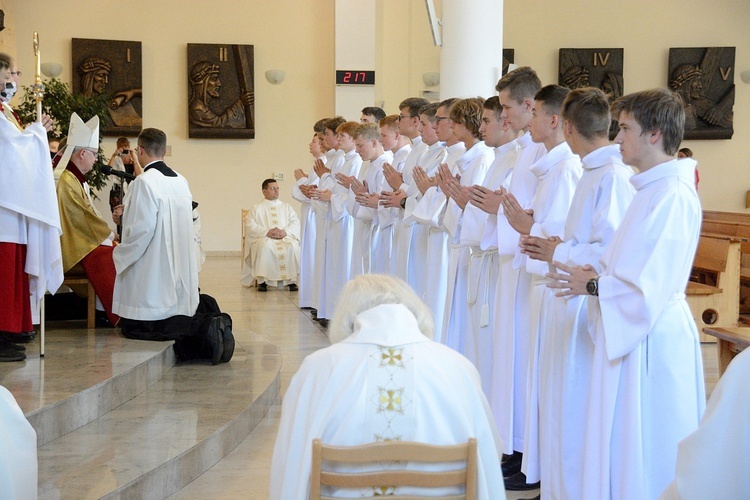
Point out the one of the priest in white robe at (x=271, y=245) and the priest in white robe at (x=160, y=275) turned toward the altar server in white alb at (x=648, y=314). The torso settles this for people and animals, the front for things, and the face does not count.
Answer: the priest in white robe at (x=271, y=245)

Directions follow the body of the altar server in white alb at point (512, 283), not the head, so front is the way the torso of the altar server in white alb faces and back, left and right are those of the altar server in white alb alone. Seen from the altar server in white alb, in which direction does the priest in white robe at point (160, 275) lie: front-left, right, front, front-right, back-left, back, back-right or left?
front-right

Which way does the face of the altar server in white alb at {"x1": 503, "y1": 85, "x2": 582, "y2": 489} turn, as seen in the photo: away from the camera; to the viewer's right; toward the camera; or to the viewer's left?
to the viewer's left

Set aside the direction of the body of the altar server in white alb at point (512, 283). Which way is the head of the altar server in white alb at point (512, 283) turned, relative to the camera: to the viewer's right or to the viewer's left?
to the viewer's left

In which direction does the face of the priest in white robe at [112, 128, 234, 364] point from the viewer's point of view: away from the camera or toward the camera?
away from the camera

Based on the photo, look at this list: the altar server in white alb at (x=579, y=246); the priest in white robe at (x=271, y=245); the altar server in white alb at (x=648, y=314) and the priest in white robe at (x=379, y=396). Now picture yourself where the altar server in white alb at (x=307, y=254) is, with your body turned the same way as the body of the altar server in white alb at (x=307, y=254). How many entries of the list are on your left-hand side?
3

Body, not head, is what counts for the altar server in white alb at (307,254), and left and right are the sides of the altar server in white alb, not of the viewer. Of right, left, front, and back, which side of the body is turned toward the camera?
left

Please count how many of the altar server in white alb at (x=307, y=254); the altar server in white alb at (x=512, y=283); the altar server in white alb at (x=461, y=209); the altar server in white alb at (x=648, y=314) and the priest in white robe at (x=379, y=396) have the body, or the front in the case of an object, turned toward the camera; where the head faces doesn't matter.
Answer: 0

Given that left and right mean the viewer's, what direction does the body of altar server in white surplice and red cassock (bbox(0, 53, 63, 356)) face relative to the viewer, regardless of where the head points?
facing to the right of the viewer

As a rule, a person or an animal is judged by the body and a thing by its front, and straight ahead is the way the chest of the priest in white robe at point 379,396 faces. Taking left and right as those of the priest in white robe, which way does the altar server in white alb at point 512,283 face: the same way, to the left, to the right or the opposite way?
to the left

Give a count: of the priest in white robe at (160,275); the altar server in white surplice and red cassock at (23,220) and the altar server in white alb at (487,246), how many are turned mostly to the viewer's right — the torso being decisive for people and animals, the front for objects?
1

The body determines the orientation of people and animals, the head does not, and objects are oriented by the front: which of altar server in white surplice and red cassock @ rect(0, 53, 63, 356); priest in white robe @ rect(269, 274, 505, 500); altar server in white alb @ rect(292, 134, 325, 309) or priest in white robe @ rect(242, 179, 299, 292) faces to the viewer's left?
altar server in white alb @ rect(292, 134, 325, 309)

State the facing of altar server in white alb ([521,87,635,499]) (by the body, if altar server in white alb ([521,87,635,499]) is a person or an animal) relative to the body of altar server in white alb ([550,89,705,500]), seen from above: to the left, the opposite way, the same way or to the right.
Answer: the same way

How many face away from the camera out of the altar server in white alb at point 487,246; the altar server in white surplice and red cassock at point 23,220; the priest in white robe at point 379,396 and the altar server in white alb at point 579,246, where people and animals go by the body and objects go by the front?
1

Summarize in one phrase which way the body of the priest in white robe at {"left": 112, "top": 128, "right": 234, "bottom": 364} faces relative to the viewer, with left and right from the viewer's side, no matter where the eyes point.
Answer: facing away from the viewer and to the left of the viewer

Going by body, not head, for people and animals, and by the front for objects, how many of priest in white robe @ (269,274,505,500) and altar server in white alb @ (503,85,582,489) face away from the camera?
1

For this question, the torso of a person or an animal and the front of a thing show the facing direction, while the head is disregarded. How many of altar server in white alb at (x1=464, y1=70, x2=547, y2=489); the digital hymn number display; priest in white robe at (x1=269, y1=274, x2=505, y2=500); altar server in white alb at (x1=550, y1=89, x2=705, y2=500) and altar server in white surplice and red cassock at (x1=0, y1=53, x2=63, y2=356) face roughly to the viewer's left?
2

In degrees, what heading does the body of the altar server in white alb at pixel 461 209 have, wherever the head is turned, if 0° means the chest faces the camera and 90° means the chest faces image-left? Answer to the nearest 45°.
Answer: approximately 90°

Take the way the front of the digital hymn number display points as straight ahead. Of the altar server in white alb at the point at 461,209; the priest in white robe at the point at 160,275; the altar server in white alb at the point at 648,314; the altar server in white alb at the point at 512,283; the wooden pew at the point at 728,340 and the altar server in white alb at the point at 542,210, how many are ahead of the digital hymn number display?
6

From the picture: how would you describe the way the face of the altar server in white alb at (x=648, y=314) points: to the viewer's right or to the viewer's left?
to the viewer's left

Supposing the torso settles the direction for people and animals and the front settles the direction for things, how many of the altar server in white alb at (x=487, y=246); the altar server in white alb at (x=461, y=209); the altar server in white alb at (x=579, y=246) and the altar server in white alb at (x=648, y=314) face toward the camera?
0

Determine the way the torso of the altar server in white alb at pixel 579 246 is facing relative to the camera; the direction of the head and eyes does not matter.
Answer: to the viewer's left
